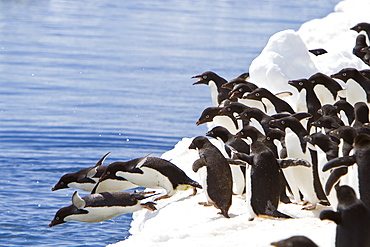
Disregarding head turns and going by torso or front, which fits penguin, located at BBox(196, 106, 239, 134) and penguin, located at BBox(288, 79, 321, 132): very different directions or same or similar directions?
same or similar directions

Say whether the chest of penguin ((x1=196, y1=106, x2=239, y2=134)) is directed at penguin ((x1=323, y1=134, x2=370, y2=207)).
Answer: no

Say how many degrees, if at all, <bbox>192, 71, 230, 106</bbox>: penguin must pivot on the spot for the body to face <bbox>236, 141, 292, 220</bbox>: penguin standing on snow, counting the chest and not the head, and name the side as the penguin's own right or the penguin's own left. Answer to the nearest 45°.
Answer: approximately 90° to the penguin's own left

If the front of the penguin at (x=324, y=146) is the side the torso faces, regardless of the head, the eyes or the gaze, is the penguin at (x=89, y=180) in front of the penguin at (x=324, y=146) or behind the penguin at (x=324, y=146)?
in front

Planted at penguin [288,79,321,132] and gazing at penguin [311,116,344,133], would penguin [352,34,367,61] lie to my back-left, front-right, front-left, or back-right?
back-left

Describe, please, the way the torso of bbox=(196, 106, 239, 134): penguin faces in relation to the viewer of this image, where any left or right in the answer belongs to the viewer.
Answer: facing to the left of the viewer

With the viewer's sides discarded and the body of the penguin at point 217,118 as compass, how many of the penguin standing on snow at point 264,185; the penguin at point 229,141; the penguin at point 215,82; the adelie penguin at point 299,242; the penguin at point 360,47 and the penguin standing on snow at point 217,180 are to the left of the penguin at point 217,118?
4

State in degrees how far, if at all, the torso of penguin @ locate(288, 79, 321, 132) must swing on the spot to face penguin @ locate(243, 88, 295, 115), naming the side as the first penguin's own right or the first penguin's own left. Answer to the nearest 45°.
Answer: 0° — it already faces it

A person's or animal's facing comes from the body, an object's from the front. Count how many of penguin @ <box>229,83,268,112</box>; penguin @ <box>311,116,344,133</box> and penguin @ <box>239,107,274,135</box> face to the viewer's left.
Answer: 3

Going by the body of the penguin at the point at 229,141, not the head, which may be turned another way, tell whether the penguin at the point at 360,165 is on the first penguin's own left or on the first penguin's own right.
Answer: on the first penguin's own left

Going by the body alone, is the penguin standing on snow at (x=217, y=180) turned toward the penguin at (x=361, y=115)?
no

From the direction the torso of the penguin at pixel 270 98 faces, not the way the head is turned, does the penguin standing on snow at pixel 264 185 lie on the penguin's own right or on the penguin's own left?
on the penguin's own left

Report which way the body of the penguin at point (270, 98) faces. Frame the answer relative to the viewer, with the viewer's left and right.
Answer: facing to the left of the viewer

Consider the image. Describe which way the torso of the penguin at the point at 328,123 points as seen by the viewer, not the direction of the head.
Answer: to the viewer's left
